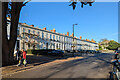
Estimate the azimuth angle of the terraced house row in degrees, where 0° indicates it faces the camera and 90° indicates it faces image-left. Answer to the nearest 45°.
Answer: approximately 315°

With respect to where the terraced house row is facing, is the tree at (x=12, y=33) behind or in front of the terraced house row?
in front
